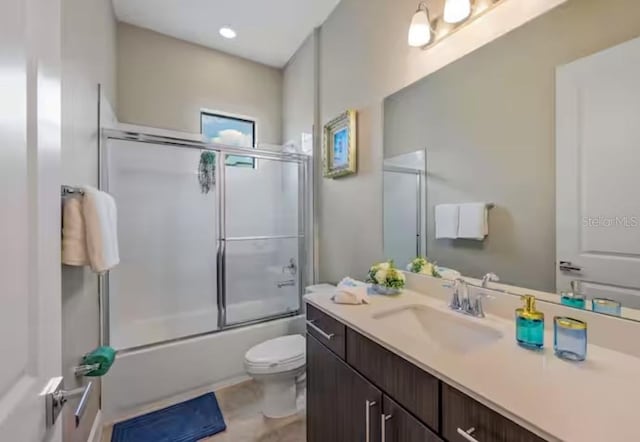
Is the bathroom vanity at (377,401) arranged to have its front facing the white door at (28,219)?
yes

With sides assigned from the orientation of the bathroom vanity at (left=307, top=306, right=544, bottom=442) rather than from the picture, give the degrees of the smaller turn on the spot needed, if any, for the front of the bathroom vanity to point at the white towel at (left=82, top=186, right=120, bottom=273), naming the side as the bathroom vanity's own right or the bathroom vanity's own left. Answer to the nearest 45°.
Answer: approximately 45° to the bathroom vanity's own right

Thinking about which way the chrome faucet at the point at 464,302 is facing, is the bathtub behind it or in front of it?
in front

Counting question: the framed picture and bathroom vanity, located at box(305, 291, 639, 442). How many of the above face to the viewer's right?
0

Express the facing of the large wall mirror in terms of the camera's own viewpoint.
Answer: facing the viewer and to the left of the viewer

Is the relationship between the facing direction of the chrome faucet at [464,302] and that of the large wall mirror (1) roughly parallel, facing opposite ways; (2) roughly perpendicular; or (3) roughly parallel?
roughly parallel

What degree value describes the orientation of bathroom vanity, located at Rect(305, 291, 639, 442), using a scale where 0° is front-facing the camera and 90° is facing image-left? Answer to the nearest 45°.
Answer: approximately 45°

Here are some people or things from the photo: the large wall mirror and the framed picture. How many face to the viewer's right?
0
